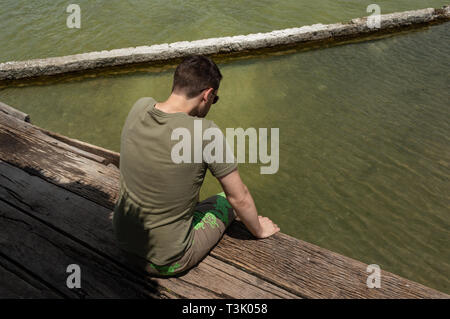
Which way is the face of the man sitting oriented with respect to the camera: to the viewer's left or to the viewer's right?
to the viewer's right

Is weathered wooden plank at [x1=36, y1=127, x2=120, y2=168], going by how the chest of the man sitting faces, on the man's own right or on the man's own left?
on the man's own left

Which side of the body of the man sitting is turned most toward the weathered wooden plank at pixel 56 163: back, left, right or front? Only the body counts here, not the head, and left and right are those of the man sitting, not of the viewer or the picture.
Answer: left

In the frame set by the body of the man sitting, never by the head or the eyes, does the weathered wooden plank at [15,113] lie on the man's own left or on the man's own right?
on the man's own left

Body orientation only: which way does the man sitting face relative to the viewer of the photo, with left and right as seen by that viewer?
facing away from the viewer and to the right of the viewer
